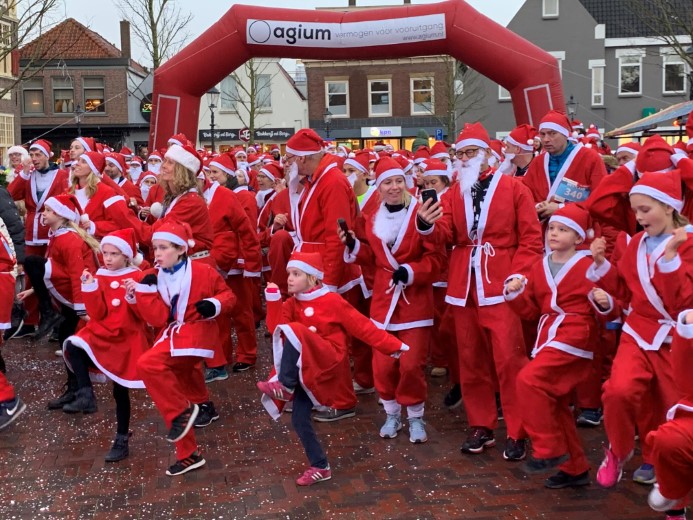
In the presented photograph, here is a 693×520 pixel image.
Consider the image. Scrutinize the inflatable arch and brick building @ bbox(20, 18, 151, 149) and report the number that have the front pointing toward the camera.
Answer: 2

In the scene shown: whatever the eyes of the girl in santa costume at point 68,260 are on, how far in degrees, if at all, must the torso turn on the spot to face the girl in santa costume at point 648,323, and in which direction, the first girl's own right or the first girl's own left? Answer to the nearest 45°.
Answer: approximately 135° to the first girl's own left

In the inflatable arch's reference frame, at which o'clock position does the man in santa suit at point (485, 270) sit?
The man in santa suit is roughly at 12 o'clock from the inflatable arch.

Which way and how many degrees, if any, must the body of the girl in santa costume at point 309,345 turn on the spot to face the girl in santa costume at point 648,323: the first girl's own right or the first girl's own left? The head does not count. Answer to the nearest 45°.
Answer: approximately 90° to the first girl's own left
